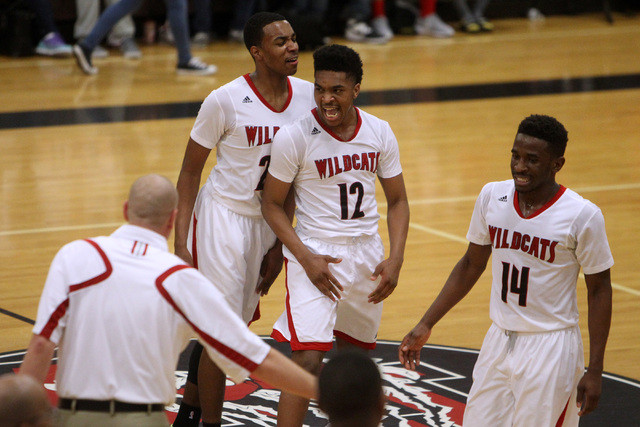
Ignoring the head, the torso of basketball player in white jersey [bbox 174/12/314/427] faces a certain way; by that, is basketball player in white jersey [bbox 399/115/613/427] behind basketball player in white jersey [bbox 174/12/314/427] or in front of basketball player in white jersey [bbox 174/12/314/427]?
in front

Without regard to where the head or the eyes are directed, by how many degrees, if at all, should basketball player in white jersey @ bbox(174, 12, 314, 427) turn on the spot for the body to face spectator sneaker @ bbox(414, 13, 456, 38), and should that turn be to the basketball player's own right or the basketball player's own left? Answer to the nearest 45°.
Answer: approximately 135° to the basketball player's own left

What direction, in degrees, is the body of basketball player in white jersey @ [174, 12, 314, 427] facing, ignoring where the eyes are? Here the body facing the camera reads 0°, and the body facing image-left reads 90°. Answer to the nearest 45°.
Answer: approximately 315°

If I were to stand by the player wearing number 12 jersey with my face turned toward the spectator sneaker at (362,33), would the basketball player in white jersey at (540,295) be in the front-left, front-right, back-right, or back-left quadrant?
back-right

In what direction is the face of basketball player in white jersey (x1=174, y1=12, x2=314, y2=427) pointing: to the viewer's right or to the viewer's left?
to the viewer's right

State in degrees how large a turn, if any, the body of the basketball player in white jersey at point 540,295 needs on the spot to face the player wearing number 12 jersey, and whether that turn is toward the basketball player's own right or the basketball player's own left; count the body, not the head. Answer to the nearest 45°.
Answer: approximately 90° to the basketball player's own right

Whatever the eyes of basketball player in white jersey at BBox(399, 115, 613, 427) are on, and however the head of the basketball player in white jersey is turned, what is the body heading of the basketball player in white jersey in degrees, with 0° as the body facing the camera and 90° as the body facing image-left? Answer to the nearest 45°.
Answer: approximately 45°
